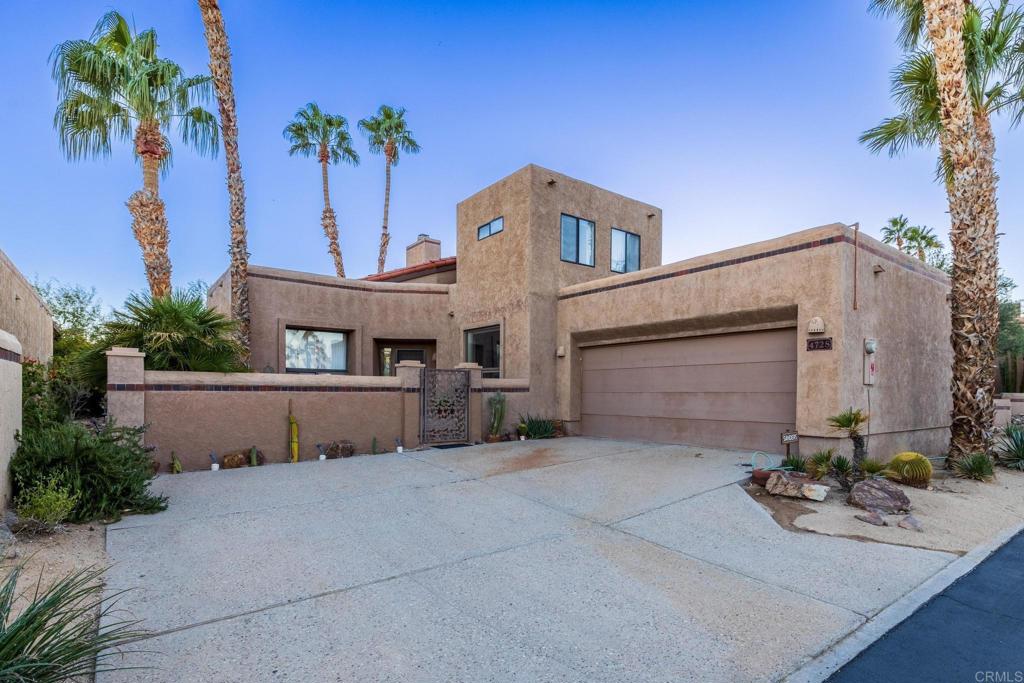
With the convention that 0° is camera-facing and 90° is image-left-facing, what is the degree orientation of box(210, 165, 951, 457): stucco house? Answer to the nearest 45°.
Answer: approximately 45°

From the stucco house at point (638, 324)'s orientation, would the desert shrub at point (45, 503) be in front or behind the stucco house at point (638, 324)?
in front

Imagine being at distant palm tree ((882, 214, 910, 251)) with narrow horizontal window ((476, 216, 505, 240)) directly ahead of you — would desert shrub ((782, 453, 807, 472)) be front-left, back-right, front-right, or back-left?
front-left

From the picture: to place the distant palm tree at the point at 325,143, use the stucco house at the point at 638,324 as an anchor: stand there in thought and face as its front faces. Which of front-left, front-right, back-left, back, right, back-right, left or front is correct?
right

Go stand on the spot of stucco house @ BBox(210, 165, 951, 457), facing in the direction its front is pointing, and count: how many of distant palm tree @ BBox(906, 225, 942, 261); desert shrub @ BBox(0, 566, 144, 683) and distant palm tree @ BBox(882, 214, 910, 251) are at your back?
2

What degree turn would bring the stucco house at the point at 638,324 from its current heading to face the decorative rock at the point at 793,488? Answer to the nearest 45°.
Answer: approximately 45° to its left

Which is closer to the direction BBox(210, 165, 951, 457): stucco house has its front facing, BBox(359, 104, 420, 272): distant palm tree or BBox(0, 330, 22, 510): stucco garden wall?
the stucco garden wall

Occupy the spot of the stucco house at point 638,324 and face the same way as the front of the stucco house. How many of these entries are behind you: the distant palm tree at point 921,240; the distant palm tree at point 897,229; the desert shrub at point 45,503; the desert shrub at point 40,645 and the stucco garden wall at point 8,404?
2

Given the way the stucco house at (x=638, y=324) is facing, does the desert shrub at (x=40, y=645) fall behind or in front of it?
in front

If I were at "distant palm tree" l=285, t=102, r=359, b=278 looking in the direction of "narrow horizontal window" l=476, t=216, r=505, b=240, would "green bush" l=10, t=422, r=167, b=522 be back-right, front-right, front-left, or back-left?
front-right

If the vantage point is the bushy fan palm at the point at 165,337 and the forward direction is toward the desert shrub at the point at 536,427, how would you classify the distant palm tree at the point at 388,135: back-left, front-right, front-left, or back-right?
front-left

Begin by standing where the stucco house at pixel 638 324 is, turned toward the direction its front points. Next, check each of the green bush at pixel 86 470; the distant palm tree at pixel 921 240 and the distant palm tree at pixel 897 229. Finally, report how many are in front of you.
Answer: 1

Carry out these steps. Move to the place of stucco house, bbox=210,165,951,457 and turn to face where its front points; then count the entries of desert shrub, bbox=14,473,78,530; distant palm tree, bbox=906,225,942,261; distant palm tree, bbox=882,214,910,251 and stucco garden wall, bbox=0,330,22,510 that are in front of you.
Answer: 2
